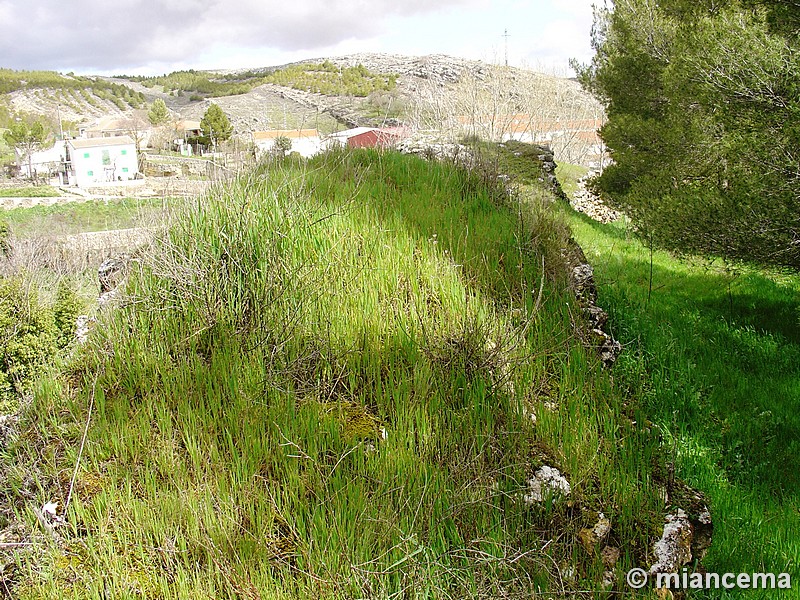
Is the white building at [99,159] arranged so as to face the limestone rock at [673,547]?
yes

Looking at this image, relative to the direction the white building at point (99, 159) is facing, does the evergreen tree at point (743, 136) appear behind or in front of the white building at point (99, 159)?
in front

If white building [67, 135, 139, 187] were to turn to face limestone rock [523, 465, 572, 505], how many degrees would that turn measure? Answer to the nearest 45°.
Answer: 0° — it already faces it

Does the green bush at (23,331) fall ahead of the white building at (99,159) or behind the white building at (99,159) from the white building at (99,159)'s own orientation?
ahead

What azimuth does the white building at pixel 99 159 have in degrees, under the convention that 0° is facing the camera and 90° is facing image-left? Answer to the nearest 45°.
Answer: approximately 0°

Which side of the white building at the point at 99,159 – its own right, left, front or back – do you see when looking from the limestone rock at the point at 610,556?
front

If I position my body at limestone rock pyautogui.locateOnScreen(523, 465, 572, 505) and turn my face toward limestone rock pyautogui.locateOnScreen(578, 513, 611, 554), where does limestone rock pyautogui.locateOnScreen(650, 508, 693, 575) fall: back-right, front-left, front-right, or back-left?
front-left

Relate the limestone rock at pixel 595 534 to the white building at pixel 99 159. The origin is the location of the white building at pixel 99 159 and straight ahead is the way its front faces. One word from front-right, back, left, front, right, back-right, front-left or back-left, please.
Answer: front

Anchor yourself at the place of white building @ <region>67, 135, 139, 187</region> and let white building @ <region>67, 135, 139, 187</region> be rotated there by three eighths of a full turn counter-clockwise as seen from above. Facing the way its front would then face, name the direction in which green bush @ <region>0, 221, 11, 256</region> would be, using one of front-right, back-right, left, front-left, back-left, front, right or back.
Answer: back-right

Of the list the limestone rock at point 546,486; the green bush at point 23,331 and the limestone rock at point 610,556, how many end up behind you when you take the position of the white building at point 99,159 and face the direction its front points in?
0
